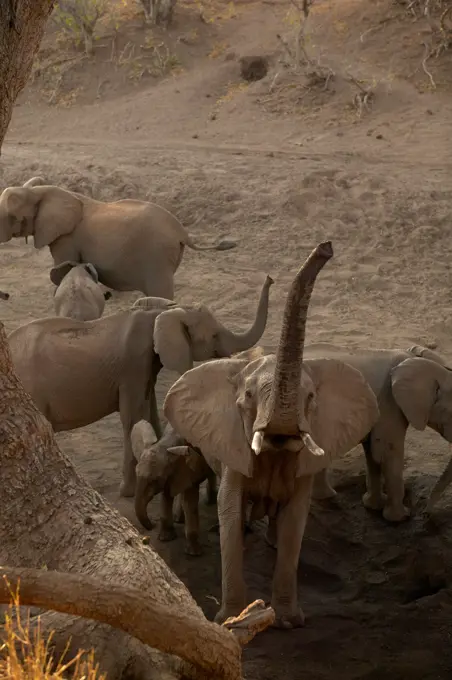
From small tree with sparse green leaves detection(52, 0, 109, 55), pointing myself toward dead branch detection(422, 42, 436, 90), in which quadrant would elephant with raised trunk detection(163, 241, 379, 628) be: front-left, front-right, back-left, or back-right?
front-right

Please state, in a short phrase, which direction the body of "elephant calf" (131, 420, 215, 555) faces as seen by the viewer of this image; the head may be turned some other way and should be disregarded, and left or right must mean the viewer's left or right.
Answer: facing the viewer and to the left of the viewer

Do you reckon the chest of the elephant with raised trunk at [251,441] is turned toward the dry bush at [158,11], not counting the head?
no

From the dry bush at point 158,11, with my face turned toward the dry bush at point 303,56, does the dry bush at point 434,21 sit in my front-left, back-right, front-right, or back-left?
front-left

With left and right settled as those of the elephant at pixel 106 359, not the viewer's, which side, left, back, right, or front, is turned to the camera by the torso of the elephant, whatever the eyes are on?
right

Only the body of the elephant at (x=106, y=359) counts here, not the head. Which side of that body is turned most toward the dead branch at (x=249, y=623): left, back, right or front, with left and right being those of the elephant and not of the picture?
right

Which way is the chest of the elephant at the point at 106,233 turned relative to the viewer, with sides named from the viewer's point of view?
facing to the left of the viewer

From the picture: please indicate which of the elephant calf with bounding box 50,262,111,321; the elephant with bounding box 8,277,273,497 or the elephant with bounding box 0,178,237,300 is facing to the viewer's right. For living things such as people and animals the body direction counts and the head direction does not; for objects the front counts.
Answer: the elephant with bounding box 8,277,273,497

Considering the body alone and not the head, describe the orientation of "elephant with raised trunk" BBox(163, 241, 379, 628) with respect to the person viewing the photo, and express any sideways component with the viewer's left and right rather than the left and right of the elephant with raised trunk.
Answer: facing the viewer

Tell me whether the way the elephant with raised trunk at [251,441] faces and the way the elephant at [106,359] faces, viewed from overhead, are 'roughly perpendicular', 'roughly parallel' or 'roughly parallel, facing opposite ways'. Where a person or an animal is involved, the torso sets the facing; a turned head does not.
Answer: roughly perpendicular

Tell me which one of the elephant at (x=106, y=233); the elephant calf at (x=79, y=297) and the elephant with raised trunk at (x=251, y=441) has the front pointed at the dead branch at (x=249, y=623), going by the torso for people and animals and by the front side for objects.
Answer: the elephant with raised trunk

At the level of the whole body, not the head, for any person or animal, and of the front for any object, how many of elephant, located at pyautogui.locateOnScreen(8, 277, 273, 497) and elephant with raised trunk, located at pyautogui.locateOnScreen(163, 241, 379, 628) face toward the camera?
1

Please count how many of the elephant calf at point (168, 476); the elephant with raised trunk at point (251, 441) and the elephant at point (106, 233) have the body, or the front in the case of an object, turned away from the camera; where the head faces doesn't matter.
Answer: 0

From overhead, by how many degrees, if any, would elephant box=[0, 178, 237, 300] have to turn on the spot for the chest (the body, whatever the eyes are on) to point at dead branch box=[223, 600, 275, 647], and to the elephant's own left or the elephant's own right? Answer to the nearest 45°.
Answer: approximately 90° to the elephant's own left

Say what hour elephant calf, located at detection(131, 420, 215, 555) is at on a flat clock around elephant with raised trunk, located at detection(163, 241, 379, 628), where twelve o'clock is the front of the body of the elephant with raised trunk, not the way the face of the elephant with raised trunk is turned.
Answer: The elephant calf is roughly at 4 o'clock from the elephant with raised trunk.
